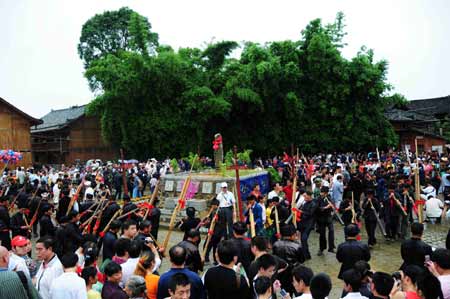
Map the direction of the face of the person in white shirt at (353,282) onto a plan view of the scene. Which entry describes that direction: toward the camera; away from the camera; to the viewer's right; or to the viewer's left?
away from the camera

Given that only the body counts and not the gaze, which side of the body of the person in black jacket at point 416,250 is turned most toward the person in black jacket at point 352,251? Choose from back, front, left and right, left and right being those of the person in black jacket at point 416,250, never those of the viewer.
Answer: left

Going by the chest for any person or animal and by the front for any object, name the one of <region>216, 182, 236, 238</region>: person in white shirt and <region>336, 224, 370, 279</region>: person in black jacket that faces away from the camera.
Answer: the person in black jacket

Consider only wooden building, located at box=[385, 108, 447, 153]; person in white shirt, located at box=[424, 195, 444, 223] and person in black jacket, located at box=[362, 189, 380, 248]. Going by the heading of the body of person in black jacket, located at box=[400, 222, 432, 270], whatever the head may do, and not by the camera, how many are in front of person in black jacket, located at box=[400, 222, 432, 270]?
3

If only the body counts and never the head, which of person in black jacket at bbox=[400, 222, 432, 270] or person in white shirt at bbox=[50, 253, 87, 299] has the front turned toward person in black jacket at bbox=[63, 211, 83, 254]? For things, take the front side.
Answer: the person in white shirt

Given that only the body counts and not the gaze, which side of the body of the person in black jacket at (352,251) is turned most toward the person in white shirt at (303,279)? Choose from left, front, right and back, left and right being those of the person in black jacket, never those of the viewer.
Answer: back

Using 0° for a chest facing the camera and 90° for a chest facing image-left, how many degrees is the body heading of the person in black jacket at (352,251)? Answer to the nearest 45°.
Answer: approximately 180°

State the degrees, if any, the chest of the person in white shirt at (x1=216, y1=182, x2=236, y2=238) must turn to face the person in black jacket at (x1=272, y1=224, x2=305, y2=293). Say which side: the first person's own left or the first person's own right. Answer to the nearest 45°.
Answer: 0° — they already face them

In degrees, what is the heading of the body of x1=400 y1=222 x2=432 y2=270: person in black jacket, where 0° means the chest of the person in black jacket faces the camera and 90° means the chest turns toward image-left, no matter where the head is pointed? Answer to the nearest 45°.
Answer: approximately 180°

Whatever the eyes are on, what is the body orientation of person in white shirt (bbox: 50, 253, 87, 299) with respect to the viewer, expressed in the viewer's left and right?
facing away from the viewer

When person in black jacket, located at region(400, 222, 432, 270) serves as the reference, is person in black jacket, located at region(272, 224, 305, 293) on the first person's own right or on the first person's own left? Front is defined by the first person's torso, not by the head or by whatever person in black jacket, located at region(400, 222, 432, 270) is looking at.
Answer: on the first person's own left

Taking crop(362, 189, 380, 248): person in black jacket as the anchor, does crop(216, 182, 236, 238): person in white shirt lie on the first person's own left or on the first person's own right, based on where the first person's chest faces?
on the first person's own right
